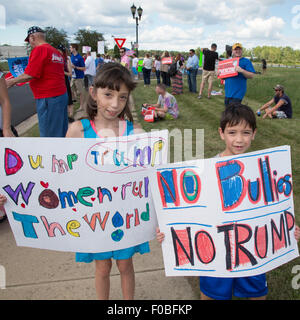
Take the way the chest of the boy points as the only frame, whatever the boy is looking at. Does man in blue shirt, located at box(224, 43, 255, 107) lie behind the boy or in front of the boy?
behind

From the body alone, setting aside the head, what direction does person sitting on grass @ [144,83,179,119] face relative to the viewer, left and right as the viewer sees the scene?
facing to the left of the viewer

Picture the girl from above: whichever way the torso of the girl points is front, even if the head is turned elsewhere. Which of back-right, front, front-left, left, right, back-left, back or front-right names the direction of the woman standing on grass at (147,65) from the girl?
back

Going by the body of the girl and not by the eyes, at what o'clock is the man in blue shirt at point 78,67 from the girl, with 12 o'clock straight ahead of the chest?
The man in blue shirt is roughly at 6 o'clock from the girl.

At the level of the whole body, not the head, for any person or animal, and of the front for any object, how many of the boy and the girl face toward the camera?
2

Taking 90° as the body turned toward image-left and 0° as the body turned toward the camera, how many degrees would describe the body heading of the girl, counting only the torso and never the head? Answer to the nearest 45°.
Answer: approximately 0°

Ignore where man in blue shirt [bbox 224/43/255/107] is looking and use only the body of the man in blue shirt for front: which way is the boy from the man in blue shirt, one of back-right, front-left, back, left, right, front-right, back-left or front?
front-left

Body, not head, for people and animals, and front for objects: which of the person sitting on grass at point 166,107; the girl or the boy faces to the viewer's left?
the person sitting on grass

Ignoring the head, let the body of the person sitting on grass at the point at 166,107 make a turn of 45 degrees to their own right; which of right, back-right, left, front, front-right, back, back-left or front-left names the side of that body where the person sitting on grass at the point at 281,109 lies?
back-right
